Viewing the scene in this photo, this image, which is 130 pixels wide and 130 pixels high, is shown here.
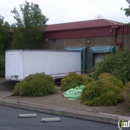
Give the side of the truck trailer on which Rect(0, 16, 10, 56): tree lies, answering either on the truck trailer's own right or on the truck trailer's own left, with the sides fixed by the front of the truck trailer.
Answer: on the truck trailer's own right

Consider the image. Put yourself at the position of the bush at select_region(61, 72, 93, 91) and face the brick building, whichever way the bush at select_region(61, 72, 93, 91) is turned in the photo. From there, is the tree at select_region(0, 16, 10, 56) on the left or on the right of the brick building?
left

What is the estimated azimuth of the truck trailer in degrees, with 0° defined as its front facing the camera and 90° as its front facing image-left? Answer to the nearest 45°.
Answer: approximately 45°

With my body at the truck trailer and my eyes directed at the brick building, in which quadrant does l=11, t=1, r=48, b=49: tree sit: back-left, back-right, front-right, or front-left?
front-left

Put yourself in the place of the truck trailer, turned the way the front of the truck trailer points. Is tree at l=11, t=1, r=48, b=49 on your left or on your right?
on your right

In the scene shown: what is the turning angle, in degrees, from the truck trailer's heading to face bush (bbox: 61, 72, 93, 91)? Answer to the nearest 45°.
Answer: approximately 90° to its left

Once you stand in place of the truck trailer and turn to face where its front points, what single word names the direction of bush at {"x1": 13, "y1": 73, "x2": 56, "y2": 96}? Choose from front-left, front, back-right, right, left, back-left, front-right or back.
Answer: front-left
